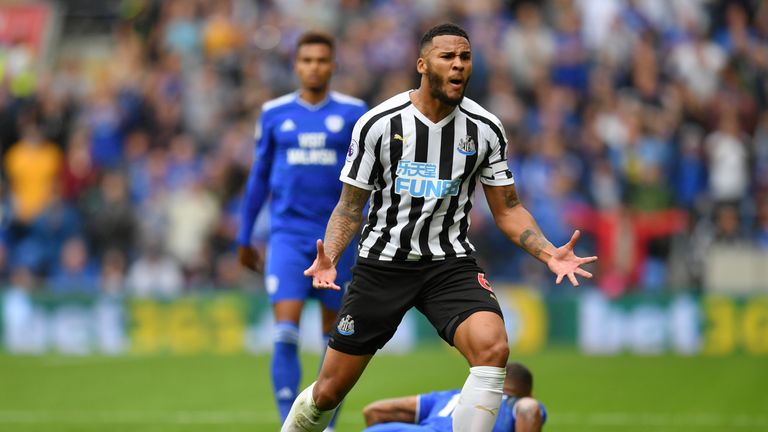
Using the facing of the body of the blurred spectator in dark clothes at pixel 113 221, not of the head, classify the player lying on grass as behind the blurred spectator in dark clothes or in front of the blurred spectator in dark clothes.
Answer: in front

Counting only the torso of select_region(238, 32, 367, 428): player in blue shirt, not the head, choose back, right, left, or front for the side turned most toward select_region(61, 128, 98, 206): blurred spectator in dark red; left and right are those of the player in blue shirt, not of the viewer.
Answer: back

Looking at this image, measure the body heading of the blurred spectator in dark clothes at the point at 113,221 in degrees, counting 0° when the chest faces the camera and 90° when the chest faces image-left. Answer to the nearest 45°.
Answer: approximately 0°

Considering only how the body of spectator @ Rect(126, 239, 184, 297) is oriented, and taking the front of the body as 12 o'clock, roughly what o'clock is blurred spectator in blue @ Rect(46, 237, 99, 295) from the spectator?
The blurred spectator in blue is roughly at 4 o'clock from the spectator.
